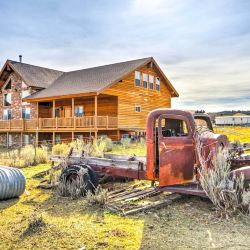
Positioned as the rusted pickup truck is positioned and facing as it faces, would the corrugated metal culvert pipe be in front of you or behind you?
behind

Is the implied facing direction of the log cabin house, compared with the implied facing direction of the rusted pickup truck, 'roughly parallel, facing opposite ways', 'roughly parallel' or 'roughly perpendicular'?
roughly perpendicular

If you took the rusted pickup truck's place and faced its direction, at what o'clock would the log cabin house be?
The log cabin house is roughly at 7 o'clock from the rusted pickup truck.

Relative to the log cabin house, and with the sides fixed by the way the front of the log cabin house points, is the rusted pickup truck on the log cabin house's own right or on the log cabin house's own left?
on the log cabin house's own left

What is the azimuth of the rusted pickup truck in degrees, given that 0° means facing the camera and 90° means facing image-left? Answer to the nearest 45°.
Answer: approximately 315°

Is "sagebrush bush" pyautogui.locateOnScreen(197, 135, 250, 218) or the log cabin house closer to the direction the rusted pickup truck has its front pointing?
the sagebrush bush

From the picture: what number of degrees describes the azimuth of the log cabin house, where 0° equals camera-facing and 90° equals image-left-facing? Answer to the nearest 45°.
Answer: approximately 45°
